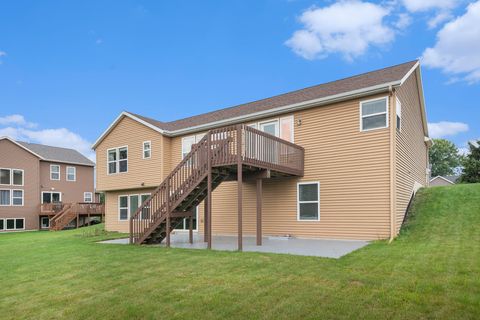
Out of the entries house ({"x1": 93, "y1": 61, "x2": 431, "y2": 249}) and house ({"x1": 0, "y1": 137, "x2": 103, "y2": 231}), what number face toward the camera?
0

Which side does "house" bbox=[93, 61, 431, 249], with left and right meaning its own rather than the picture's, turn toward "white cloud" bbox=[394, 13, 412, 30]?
front

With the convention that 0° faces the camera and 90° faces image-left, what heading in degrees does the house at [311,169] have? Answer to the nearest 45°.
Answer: approximately 225°

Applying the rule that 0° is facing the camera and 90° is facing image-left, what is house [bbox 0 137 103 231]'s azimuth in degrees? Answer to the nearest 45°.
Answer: approximately 180°

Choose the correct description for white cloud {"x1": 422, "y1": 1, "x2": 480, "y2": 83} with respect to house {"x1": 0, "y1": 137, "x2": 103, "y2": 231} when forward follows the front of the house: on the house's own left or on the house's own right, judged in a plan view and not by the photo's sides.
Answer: on the house's own right
